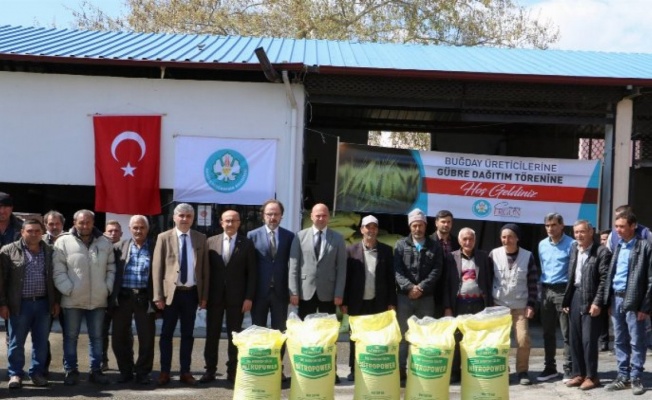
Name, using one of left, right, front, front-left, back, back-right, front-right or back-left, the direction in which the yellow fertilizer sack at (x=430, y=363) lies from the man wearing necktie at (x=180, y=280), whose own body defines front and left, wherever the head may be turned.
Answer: front-left

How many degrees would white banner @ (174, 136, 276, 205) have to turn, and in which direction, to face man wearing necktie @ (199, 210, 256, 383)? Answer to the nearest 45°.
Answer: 0° — it already faces them

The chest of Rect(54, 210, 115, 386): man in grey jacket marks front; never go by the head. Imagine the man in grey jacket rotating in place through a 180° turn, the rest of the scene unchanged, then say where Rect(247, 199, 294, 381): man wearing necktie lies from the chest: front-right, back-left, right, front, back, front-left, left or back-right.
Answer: right

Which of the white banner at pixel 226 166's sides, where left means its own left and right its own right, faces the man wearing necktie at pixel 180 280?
front

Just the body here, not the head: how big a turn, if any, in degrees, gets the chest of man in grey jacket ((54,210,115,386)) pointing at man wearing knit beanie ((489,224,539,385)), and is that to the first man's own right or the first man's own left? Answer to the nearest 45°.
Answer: approximately 90° to the first man's own left

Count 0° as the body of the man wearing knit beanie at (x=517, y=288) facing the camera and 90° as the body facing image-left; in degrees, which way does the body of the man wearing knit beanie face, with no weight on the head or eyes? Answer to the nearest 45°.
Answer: approximately 45°
